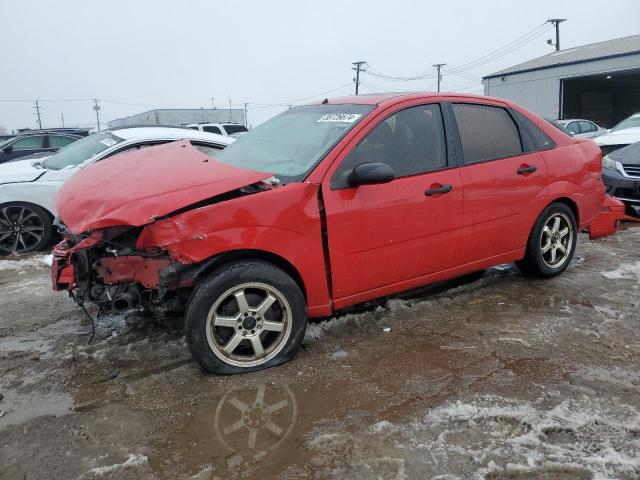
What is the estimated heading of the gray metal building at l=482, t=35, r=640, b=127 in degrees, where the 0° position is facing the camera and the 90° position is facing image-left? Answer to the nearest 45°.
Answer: approximately 45°

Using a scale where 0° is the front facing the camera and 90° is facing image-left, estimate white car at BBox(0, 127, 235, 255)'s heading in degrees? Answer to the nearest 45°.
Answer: approximately 45°

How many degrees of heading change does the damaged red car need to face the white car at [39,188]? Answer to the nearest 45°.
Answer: approximately 90° to its right

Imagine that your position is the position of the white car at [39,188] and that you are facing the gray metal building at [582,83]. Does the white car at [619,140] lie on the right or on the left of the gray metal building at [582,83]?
right

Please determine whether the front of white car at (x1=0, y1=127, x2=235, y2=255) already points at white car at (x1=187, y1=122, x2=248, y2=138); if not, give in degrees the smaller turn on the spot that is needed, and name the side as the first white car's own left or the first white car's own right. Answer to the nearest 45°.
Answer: approximately 135° to the first white car's own right

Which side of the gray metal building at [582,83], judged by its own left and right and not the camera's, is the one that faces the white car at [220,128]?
front

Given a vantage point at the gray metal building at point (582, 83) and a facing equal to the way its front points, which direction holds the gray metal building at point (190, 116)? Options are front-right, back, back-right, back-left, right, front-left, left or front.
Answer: front-right

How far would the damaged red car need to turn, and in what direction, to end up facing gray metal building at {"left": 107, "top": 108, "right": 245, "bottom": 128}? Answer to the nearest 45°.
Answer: approximately 135° to its right

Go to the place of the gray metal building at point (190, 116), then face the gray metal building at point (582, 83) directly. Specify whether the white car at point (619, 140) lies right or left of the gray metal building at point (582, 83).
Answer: right

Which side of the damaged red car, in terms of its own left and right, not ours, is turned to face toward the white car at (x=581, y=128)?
back

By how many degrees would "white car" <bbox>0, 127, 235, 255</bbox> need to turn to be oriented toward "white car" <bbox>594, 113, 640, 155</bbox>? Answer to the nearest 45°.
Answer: approximately 135° to its left

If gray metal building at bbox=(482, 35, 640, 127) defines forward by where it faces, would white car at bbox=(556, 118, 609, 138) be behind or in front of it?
in front

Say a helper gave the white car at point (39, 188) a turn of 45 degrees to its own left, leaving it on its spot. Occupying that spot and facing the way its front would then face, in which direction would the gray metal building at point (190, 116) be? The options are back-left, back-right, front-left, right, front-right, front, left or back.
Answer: back

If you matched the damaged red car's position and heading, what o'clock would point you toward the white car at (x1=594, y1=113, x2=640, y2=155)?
The white car is roughly at 6 o'clock from the damaged red car.
